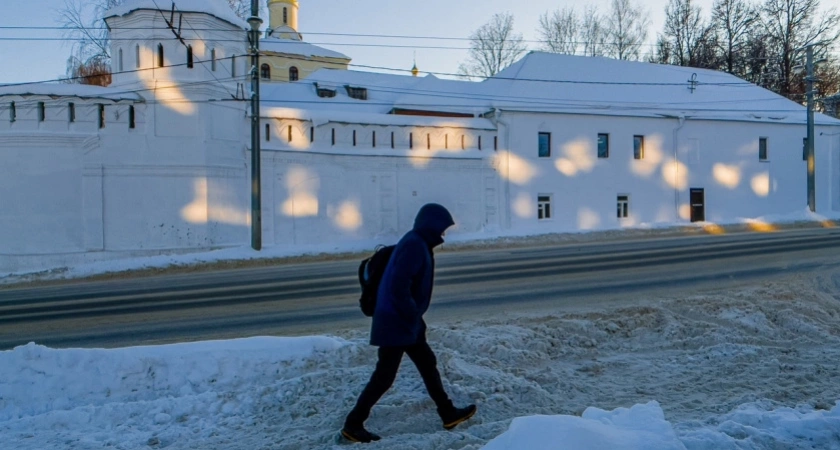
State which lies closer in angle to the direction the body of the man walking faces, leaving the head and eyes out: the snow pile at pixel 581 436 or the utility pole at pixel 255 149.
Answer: the snow pile

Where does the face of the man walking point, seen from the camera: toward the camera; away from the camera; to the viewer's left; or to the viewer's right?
to the viewer's right

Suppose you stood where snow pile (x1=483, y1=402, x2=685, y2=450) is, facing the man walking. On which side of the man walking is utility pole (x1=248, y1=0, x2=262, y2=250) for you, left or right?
right

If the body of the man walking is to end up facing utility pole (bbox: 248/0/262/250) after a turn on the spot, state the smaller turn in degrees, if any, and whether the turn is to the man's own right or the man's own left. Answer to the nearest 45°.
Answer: approximately 90° to the man's own left

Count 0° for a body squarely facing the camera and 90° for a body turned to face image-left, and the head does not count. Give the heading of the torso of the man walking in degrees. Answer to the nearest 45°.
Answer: approximately 270°

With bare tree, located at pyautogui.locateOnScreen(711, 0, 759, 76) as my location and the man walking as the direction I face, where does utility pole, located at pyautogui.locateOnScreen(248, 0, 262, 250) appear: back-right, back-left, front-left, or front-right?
front-right

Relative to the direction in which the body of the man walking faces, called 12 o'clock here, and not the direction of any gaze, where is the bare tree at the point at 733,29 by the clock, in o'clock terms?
The bare tree is roughly at 10 o'clock from the man walking.

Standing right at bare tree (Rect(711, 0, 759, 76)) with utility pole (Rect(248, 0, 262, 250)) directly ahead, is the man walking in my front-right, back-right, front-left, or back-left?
front-left

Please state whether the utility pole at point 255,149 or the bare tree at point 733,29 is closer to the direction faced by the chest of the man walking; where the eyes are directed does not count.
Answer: the bare tree
